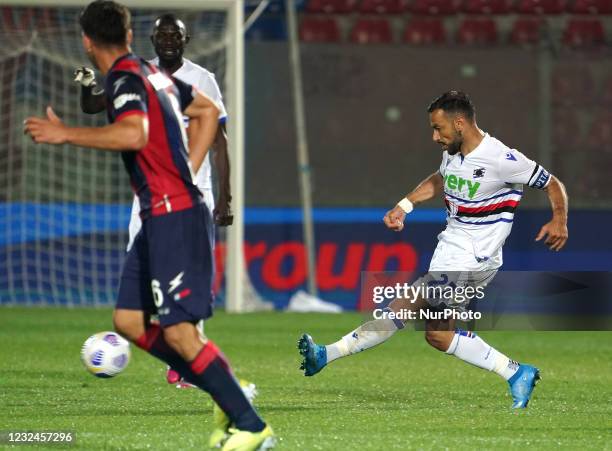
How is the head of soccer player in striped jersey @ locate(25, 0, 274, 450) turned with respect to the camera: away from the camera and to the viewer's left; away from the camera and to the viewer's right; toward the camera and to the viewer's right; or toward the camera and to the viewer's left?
away from the camera and to the viewer's left

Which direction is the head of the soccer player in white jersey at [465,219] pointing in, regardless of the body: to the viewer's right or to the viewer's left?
to the viewer's left

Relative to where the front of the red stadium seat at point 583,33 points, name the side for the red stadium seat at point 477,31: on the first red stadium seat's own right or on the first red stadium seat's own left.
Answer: on the first red stadium seat's own right

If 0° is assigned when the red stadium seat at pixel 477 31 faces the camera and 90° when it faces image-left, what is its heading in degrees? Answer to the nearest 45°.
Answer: approximately 0°

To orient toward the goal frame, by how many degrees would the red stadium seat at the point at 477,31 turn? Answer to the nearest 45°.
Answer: approximately 45° to its right

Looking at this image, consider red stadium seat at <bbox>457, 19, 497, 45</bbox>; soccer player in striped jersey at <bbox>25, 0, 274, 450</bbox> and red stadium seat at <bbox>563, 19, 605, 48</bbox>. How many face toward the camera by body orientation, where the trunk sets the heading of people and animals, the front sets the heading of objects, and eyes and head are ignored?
2
